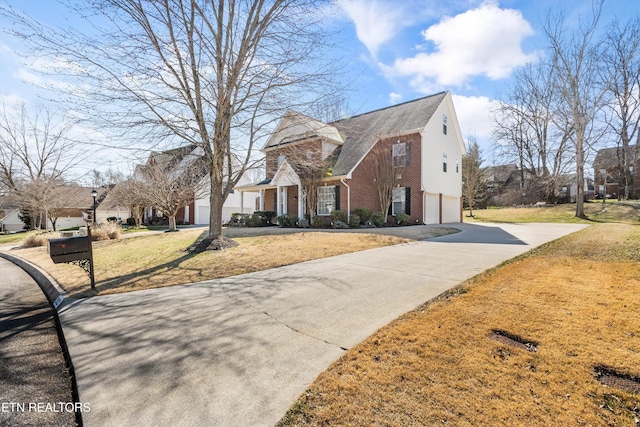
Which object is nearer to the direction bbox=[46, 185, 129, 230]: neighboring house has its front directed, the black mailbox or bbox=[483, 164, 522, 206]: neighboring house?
the black mailbox

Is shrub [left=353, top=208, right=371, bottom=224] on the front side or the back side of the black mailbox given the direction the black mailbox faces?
on the back side

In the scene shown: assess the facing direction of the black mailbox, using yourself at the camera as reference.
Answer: facing to the left of the viewer

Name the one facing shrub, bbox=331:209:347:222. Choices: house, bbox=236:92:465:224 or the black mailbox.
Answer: the house

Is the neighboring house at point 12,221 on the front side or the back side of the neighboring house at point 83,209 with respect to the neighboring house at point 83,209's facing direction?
on the back side

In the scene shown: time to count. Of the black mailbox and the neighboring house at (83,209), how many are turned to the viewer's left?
1

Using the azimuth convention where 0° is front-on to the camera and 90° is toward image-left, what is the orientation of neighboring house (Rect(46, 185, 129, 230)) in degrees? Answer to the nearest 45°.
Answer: approximately 0°

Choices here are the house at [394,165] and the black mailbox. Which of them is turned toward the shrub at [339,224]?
the house

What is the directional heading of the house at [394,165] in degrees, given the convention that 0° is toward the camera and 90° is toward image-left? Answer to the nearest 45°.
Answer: approximately 45°

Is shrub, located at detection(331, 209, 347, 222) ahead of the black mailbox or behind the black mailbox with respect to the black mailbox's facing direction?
behind

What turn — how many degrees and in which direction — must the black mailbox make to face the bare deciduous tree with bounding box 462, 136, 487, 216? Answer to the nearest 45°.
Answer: approximately 180°

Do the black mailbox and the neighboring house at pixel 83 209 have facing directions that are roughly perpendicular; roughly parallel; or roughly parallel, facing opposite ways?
roughly perpendicular

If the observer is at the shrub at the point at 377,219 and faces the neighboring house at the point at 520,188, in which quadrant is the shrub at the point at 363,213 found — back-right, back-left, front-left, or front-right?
back-left
